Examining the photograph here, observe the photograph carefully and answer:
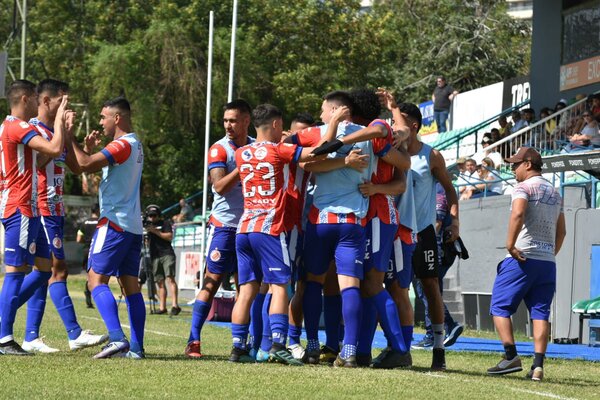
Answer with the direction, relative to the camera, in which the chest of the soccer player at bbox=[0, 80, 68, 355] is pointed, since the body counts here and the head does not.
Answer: to the viewer's right

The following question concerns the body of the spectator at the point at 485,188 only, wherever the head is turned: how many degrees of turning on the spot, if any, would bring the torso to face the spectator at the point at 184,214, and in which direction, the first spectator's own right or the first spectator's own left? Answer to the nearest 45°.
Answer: approximately 90° to the first spectator's own right

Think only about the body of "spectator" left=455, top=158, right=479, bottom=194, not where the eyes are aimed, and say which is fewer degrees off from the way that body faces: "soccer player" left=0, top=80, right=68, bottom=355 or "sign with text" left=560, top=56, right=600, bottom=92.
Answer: the soccer player

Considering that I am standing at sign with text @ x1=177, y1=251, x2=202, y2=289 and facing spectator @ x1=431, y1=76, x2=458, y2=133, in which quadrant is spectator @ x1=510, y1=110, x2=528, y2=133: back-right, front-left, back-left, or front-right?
front-right

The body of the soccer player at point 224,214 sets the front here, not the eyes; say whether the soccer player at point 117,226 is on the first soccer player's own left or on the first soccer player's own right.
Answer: on the first soccer player's own right

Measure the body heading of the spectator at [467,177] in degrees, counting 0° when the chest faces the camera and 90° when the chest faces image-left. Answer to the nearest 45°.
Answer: approximately 45°

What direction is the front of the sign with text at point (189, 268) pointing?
toward the camera

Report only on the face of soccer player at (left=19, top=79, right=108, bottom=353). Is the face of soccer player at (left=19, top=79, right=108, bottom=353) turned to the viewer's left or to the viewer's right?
to the viewer's right

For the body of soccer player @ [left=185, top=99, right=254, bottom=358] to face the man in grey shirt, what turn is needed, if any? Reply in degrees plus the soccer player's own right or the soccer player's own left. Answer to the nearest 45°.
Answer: approximately 45° to the soccer player's own left

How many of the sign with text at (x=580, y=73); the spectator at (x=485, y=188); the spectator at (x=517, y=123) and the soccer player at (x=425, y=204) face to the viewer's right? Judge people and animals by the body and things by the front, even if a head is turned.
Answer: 0

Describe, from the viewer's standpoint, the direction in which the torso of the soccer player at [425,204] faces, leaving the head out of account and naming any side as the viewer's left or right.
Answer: facing the viewer and to the left of the viewer

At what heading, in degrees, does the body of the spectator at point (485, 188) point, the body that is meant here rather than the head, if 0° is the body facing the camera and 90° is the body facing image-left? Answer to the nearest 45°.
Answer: approximately 45°

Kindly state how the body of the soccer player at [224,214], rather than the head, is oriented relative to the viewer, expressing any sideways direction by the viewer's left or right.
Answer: facing the viewer and to the right of the viewer
